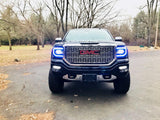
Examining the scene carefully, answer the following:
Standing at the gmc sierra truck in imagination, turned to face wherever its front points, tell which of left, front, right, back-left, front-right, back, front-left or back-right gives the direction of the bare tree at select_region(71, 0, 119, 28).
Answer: back

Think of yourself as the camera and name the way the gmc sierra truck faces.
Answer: facing the viewer
